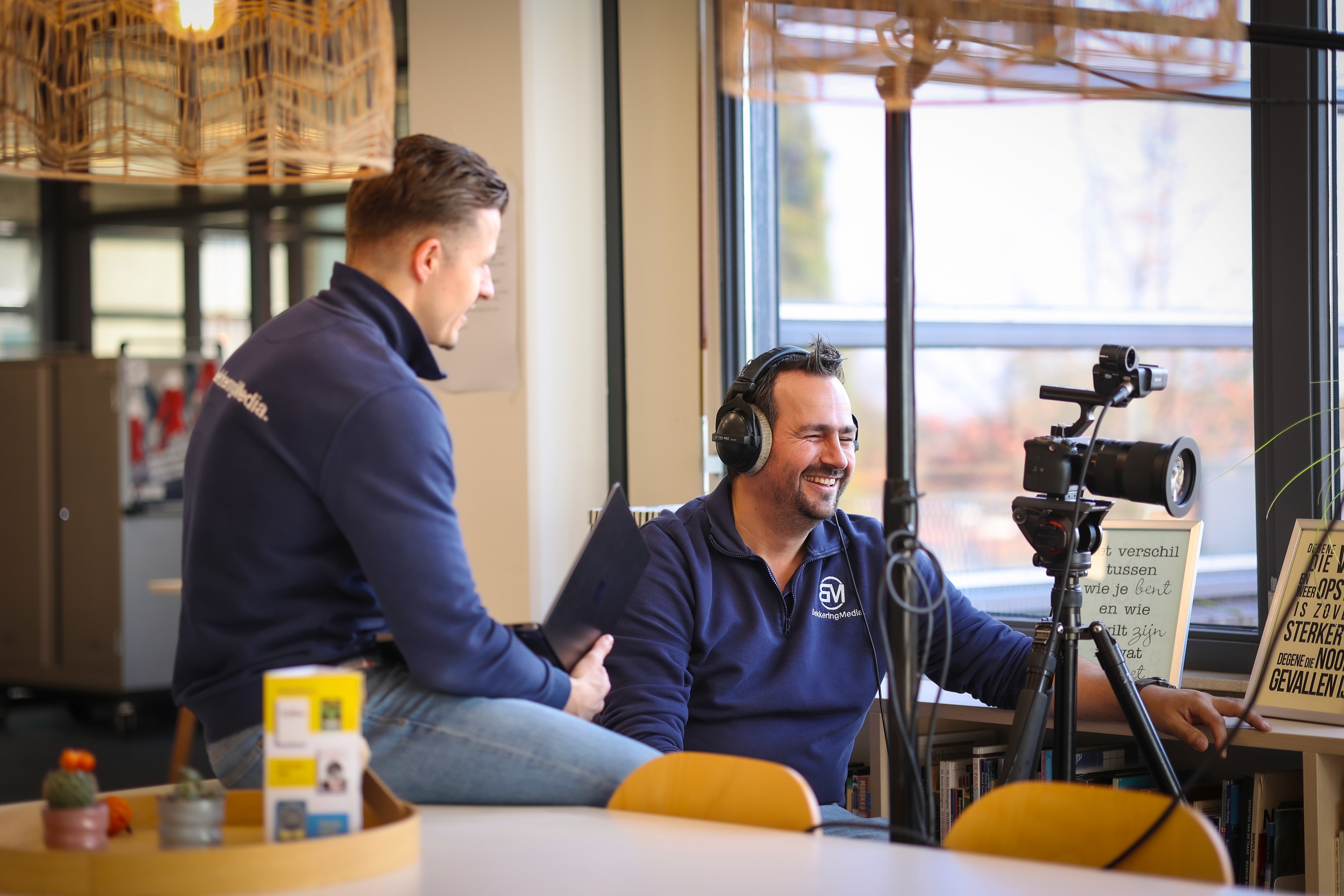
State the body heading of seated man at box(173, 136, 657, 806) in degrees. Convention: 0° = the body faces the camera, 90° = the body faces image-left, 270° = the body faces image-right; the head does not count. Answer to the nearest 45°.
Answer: approximately 225°

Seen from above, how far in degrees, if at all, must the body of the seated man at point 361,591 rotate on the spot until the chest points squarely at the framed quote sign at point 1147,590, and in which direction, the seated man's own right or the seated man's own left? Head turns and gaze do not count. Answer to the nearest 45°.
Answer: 0° — they already face it

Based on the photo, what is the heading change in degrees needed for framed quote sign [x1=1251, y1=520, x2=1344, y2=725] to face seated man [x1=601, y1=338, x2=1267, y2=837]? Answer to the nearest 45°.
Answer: approximately 90° to its right

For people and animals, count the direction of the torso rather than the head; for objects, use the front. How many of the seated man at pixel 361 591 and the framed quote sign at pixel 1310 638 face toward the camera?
1

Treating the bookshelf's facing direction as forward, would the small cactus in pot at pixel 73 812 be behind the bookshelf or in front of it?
in front

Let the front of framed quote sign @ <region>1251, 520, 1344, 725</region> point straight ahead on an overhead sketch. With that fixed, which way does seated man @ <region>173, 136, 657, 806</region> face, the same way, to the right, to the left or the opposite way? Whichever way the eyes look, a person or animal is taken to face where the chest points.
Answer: the opposite way

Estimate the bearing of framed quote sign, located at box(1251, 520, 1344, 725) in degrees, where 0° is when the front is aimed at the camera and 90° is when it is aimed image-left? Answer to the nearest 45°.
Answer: approximately 0°

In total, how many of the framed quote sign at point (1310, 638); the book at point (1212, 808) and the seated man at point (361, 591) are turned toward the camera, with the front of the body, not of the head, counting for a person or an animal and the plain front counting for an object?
2

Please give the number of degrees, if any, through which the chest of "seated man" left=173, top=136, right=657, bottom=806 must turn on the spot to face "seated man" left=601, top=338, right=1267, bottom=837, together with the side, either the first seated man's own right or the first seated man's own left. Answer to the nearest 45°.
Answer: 0° — they already face them
